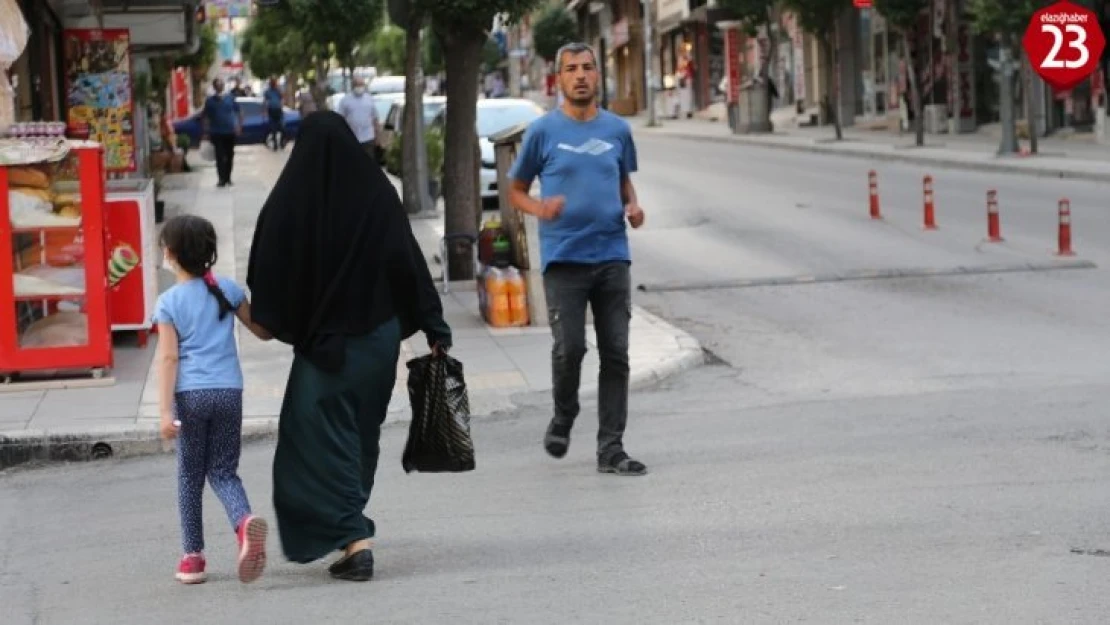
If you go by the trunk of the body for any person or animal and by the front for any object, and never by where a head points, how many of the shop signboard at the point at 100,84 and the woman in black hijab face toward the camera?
1

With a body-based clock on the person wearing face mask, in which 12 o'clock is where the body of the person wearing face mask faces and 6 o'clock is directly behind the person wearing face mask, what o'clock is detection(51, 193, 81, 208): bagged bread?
The bagged bread is roughly at 12 o'clock from the person wearing face mask.

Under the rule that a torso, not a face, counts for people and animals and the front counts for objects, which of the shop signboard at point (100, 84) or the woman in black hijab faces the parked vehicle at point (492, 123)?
the woman in black hijab

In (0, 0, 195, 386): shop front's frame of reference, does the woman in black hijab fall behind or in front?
in front

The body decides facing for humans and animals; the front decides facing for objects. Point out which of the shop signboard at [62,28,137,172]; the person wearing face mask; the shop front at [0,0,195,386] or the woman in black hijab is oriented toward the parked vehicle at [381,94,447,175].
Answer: the woman in black hijab

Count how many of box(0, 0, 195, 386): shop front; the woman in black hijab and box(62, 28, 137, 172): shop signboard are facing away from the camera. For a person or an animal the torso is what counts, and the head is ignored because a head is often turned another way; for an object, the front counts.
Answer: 1

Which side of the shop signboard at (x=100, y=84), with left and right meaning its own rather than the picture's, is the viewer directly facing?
front

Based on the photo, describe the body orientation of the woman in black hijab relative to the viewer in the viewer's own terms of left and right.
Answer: facing away from the viewer

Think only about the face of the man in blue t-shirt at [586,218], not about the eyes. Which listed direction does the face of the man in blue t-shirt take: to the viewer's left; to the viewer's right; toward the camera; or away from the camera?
toward the camera

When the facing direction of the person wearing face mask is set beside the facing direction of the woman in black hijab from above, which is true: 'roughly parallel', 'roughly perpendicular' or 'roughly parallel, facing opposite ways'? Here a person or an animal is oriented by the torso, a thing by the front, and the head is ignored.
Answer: roughly parallel, facing opposite ways

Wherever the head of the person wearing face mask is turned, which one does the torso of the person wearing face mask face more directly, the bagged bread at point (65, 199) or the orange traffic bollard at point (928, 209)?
the bagged bread
